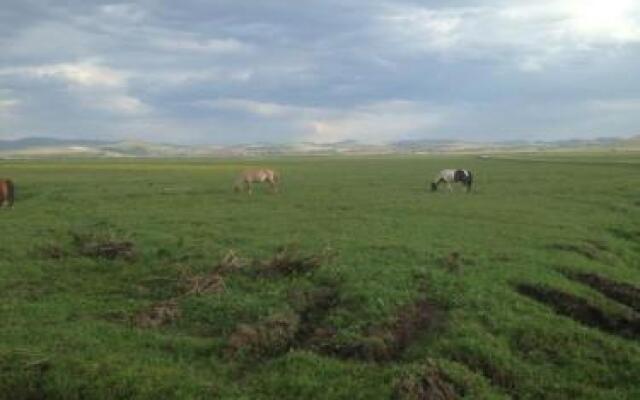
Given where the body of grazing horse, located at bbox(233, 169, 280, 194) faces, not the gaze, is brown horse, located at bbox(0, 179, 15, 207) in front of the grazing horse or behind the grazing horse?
in front

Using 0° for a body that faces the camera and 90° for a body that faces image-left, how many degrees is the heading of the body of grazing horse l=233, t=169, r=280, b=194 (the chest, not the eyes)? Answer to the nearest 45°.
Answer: approximately 90°

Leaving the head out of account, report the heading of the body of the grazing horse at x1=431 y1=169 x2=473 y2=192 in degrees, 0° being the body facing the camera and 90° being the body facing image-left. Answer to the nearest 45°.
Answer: approximately 90°

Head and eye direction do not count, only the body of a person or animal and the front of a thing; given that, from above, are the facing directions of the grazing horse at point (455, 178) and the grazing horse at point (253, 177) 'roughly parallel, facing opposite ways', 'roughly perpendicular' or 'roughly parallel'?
roughly parallel

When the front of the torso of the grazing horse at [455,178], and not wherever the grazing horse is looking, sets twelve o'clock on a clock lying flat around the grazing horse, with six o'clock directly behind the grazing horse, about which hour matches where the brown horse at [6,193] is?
The brown horse is roughly at 11 o'clock from the grazing horse.

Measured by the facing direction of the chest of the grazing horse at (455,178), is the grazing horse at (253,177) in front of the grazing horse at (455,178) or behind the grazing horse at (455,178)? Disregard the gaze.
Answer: in front

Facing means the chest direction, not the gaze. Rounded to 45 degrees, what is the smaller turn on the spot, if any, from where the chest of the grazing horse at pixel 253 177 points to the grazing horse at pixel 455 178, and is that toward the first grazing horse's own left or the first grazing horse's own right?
approximately 180°

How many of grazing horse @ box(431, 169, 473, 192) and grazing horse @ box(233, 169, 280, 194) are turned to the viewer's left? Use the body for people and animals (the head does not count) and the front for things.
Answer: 2

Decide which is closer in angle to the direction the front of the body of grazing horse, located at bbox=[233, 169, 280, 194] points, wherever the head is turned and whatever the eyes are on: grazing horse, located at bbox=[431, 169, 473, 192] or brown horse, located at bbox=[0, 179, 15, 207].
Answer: the brown horse
